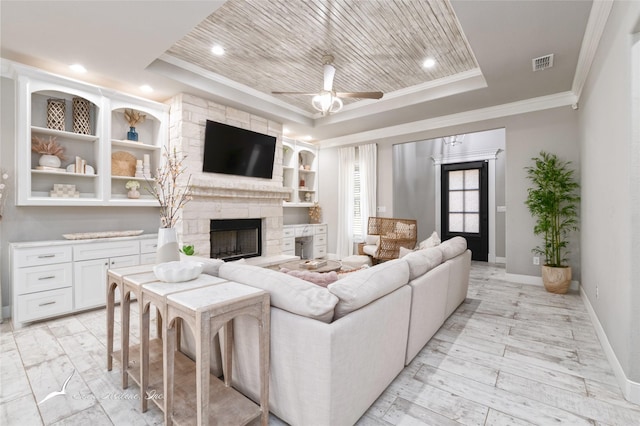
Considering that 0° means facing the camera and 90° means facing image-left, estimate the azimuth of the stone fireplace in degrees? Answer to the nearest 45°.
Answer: approximately 315°

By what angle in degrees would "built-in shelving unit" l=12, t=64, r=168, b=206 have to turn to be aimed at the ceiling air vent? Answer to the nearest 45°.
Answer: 0° — it already faces it

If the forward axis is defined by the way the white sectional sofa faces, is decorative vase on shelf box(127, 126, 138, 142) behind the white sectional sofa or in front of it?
in front

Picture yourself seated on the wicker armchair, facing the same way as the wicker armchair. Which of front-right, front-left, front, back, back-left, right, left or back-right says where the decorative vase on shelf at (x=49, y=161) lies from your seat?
front

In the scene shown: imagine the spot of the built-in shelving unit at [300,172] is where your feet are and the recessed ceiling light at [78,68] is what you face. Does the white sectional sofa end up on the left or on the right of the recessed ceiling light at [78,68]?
left

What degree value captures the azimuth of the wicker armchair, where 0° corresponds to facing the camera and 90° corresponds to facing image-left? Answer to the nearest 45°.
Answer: approximately 45°

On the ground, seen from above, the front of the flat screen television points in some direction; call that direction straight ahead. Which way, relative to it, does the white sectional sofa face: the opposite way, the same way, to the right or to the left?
the opposite way

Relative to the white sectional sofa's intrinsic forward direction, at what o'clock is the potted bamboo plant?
The potted bamboo plant is roughly at 3 o'clock from the white sectional sofa.

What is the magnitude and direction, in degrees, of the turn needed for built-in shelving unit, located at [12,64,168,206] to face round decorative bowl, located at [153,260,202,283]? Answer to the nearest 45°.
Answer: approximately 45° to its right

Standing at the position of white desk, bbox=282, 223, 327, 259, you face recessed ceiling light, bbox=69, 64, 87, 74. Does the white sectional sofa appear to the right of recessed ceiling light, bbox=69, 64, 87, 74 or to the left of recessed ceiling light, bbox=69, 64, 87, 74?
left

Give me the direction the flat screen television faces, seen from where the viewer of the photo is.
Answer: facing the viewer and to the right of the viewer

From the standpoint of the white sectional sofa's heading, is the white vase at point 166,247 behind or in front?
in front

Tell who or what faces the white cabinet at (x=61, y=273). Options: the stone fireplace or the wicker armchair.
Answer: the wicker armchair

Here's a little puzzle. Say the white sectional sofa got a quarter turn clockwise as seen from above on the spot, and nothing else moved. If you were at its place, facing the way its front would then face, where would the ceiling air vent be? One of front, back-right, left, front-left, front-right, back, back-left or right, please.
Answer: front

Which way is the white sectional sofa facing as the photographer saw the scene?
facing away from the viewer and to the left of the viewer

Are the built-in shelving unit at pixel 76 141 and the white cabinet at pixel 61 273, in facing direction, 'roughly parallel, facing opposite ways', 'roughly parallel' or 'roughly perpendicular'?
roughly parallel

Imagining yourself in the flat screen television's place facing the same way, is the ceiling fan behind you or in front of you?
in front
